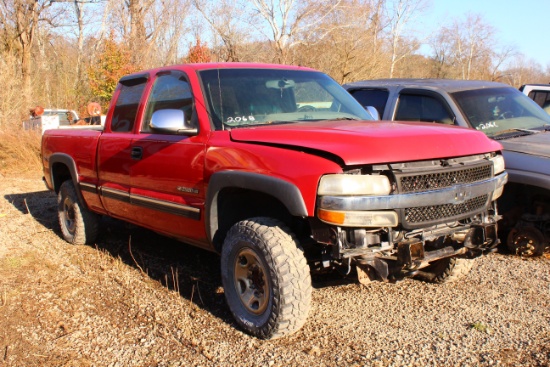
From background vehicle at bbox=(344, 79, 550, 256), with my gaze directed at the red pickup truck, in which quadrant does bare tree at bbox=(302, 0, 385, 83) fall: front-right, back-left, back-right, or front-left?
back-right

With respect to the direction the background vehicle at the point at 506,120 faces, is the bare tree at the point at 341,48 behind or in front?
behind

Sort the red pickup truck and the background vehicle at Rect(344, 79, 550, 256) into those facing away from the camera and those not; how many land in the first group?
0

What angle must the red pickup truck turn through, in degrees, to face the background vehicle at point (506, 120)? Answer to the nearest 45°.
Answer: approximately 90° to its left

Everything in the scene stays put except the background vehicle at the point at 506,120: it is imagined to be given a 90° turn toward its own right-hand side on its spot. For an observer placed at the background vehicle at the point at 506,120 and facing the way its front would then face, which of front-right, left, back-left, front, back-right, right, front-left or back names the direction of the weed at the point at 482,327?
front-left

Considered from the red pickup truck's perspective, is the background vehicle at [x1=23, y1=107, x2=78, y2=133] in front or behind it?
behind

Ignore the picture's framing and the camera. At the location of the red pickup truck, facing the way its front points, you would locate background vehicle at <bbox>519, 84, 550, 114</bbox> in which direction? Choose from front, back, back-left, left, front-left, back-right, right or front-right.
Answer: left

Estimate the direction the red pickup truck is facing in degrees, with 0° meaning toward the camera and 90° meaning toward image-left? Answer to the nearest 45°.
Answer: approximately 315°

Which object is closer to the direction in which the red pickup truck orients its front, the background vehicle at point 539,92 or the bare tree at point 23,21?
the background vehicle

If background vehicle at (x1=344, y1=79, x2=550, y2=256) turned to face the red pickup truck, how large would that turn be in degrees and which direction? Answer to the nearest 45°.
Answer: approximately 90° to its right

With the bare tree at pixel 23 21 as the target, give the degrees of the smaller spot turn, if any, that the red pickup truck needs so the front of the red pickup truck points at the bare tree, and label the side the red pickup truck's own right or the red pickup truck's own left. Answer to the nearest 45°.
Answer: approximately 180°

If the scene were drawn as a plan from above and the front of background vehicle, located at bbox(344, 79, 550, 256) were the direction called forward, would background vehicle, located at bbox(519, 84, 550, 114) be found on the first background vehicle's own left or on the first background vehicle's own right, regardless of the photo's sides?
on the first background vehicle's own left
